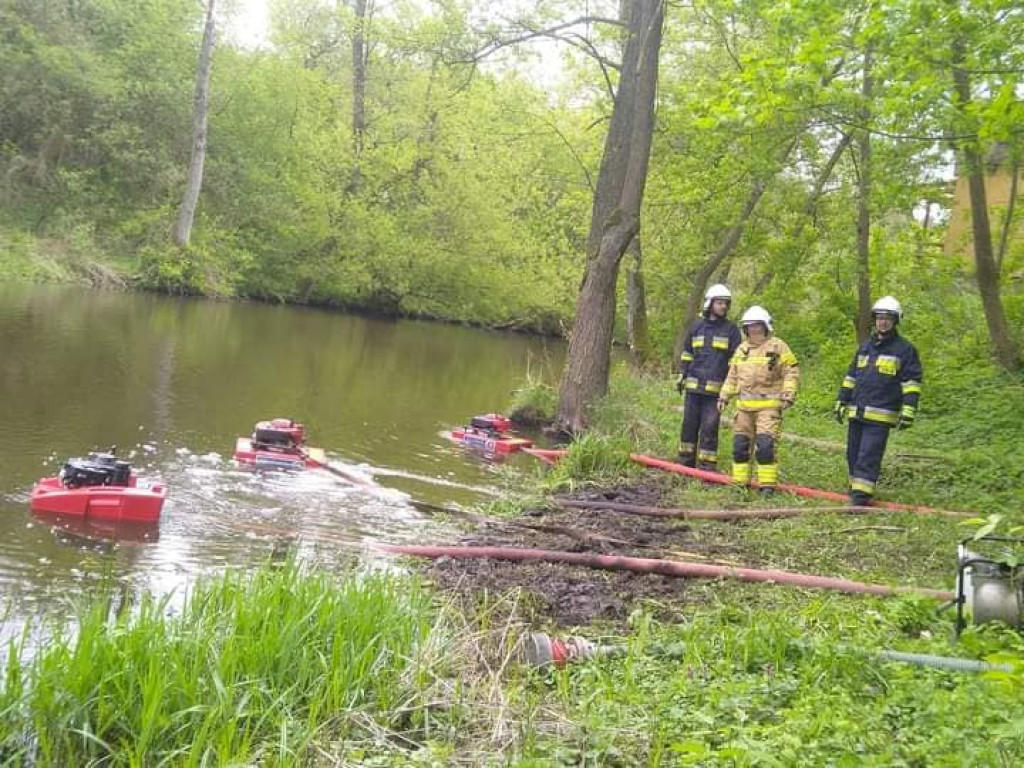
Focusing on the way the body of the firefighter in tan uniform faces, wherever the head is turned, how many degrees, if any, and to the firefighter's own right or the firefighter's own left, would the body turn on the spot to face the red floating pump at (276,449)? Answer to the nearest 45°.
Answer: approximately 90° to the firefighter's own right

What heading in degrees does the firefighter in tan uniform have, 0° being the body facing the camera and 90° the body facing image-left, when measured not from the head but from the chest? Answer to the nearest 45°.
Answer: approximately 0°

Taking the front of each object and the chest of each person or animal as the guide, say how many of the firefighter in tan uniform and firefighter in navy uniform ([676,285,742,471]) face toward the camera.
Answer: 2

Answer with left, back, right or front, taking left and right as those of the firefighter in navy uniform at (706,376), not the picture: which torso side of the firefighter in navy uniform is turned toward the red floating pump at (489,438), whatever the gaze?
right

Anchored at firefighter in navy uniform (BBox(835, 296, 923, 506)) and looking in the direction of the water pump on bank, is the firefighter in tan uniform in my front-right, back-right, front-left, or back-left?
back-right

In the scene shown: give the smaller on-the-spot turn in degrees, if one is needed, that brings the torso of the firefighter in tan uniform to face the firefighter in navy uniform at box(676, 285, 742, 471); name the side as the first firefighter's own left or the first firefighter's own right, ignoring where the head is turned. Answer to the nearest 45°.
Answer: approximately 135° to the first firefighter's own right

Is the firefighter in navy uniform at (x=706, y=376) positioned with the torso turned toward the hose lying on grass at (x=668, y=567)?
yes

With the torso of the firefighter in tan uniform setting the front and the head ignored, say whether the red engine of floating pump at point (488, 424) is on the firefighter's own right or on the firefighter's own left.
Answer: on the firefighter's own right

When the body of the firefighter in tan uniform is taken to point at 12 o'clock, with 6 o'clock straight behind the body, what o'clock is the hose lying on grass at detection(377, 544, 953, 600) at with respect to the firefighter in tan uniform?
The hose lying on grass is roughly at 12 o'clock from the firefighter in tan uniform.

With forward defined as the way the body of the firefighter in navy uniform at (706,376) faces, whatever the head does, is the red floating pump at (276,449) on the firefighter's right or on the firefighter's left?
on the firefighter's right

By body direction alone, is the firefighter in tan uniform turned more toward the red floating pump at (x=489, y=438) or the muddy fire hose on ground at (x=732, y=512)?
the muddy fire hose on ground
